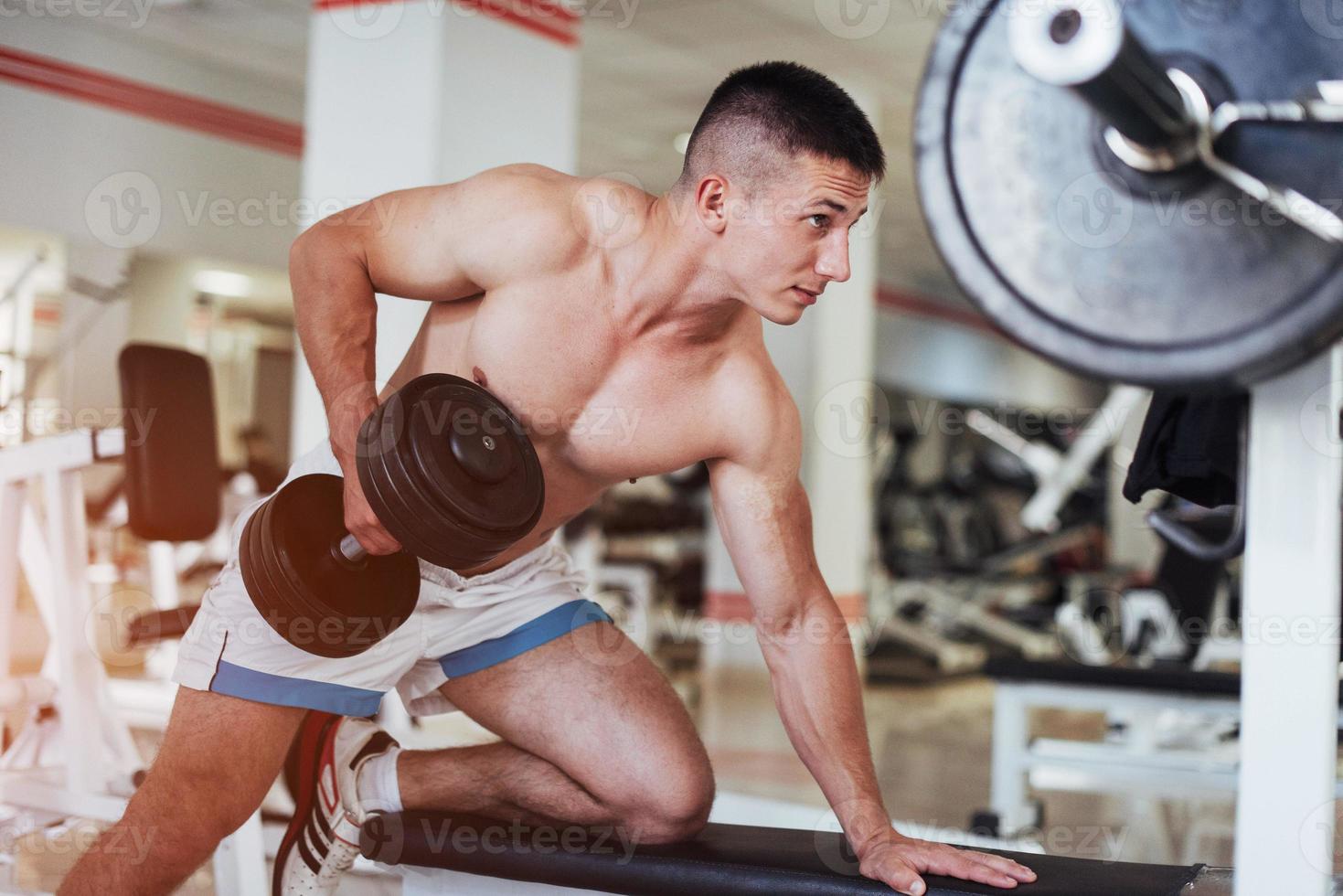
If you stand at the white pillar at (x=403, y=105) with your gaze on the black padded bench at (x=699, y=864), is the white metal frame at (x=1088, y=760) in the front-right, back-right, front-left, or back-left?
front-left

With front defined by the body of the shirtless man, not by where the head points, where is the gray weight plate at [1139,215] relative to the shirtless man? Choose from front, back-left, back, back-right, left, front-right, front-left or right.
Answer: front

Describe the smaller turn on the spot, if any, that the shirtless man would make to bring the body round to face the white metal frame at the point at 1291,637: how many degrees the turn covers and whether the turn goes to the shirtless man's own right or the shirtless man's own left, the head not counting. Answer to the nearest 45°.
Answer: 0° — they already face it

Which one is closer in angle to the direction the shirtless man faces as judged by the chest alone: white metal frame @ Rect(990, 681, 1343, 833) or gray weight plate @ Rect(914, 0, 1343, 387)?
the gray weight plate

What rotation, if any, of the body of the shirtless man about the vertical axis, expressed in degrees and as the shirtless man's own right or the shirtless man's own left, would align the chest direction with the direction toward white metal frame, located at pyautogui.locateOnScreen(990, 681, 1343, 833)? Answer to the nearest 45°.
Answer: approximately 90° to the shirtless man's own left

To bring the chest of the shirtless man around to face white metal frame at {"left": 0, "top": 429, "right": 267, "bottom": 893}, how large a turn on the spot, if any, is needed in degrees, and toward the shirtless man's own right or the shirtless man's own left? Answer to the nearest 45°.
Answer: approximately 180°
